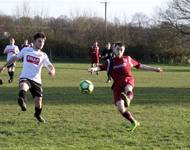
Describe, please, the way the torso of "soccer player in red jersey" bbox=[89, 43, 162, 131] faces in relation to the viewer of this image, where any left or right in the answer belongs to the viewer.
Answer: facing the viewer

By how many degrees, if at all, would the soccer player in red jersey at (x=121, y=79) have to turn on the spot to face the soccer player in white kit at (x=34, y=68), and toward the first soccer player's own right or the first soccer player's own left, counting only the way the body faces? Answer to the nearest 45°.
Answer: approximately 90° to the first soccer player's own right

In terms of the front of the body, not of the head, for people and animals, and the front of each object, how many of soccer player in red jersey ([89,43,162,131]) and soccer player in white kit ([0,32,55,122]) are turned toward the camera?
2

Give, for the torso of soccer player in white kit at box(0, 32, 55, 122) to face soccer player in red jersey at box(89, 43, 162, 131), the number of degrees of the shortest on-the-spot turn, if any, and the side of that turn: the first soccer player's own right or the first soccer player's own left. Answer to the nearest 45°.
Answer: approximately 90° to the first soccer player's own left

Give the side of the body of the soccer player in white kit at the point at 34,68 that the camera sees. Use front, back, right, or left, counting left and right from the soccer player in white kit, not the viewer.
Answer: front
